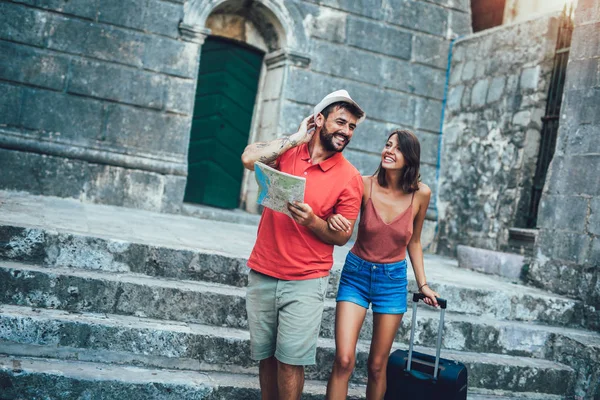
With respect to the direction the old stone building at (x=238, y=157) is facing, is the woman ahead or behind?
ahead

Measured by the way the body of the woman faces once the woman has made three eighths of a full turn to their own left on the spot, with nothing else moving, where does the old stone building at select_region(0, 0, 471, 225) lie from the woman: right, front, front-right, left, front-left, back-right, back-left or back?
left

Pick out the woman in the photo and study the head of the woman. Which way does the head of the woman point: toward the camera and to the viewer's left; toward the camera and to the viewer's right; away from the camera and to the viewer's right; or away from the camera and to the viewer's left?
toward the camera and to the viewer's left

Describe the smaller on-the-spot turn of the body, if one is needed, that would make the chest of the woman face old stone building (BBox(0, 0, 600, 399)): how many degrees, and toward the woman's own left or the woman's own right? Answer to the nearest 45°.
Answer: approximately 135° to the woman's own right

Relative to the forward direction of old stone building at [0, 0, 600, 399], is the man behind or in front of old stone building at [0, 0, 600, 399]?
in front

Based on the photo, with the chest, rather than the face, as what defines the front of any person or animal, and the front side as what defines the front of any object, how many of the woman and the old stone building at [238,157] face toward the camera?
2

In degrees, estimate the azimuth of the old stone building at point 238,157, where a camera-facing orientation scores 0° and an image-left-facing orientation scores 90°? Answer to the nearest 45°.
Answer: approximately 0°
